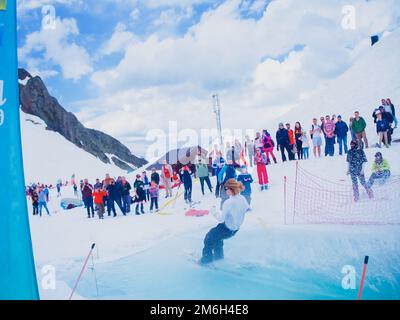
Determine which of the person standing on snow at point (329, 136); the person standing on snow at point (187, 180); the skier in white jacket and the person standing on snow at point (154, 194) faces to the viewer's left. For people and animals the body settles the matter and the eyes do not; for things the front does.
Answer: the skier in white jacket

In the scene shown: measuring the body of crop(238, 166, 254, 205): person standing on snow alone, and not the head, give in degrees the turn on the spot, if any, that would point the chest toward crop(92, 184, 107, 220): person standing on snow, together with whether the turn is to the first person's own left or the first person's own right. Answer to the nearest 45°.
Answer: approximately 90° to the first person's own right

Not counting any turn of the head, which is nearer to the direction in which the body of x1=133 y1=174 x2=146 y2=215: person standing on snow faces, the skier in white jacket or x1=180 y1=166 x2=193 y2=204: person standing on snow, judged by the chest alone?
the skier in white jacket

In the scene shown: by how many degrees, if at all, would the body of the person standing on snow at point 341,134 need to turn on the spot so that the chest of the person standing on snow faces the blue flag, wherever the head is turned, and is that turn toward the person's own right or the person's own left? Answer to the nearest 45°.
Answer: approximately 45° to the person's own right
